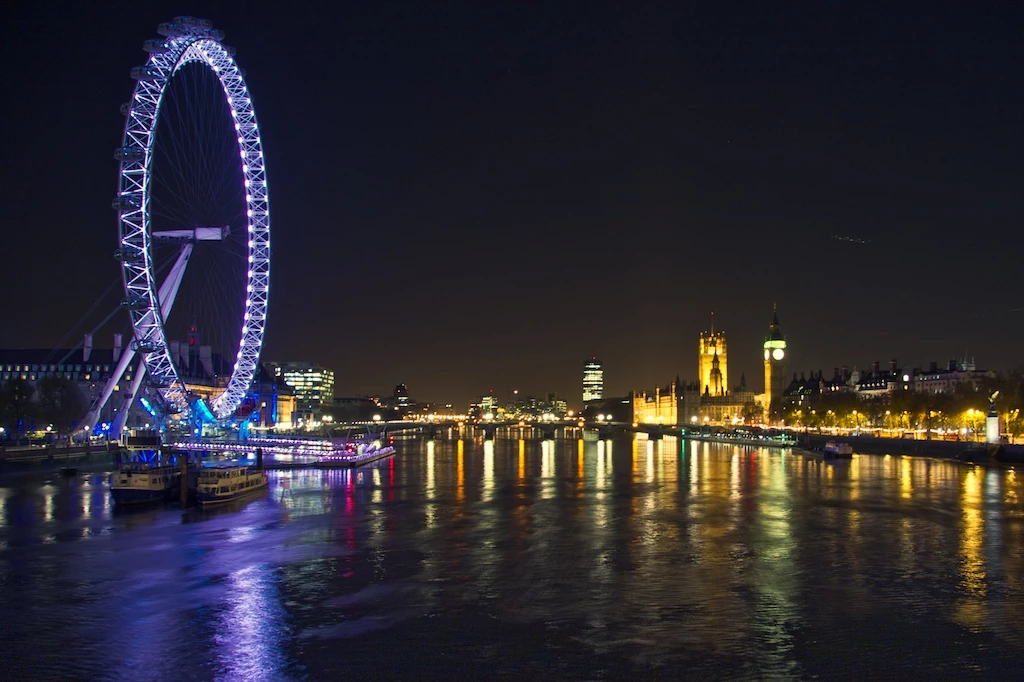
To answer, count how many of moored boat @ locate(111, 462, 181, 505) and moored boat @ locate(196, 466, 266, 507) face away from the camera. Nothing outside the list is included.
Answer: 0

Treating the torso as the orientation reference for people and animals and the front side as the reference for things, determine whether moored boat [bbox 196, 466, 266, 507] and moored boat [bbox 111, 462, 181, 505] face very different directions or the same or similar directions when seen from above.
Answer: same or similar directions
